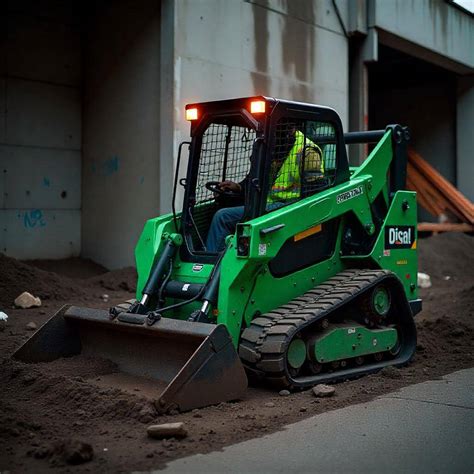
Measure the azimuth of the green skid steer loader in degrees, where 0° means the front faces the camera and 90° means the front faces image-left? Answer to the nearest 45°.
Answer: approximately 45°

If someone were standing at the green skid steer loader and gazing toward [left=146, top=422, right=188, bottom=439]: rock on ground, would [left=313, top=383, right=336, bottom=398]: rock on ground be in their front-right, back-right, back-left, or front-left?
front-left

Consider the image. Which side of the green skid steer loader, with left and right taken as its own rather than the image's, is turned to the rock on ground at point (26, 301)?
right

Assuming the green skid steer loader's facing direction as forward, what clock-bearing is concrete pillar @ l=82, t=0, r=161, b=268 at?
The concrete pillar is roughly at 4 o'clock from the green skid steer loader.

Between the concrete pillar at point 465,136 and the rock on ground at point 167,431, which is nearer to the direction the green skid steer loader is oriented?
the rock on ground

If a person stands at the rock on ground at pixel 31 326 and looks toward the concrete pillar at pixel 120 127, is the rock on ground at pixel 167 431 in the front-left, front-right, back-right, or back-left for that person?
back-right

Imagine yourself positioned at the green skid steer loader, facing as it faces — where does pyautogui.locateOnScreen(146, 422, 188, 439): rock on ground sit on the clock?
The rock on ground is roughly at 11 o'clock from the green skid steer loader.

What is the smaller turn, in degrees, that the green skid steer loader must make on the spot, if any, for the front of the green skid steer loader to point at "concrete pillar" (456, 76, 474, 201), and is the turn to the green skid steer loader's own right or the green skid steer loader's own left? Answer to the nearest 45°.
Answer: approximately 180°
